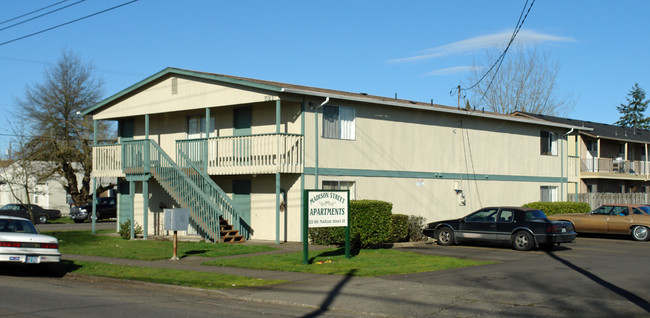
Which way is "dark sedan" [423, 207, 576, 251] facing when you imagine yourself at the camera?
facing away from the viewer and to the left of the viewer

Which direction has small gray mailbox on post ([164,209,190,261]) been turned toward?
toward the camera

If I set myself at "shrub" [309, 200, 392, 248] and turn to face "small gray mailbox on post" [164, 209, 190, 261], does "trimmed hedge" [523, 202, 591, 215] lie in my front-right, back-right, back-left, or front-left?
back-right

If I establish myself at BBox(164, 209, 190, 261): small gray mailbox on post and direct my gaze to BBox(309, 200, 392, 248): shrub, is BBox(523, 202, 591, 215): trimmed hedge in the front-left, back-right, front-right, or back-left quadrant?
front-left

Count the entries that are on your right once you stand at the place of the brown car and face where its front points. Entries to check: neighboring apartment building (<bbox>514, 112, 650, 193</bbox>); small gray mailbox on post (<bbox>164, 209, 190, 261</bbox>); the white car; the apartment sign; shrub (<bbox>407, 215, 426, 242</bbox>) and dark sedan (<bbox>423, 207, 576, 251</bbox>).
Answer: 1

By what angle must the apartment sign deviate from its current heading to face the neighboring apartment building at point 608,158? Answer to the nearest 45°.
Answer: approximately 135° to its left

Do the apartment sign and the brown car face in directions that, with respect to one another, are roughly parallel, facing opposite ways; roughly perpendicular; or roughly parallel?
roughly perpendicular

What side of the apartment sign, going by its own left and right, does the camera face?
front
